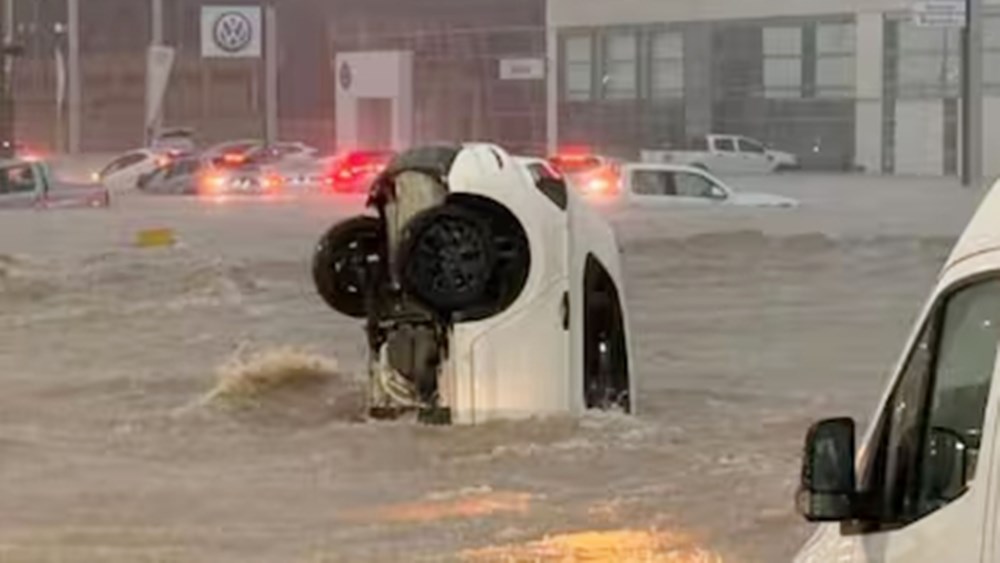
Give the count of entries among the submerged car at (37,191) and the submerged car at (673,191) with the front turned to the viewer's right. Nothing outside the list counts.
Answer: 2

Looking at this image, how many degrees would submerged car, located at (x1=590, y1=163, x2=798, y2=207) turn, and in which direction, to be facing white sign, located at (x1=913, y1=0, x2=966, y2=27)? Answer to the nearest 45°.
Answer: approximately 45° to its left

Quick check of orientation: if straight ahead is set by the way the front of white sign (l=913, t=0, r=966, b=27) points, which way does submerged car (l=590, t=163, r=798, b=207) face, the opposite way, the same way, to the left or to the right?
to the left

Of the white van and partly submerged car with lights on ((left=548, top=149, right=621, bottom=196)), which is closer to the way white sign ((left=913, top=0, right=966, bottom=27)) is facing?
the white van

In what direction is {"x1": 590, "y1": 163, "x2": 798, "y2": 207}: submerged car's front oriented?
to the viewer's right

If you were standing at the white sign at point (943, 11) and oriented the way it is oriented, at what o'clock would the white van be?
The white van is roughly at 12 o'clock from the white sign.

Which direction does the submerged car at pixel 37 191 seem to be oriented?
to the viewer's right

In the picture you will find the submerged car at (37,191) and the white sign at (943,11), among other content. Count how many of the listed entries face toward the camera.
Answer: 1
